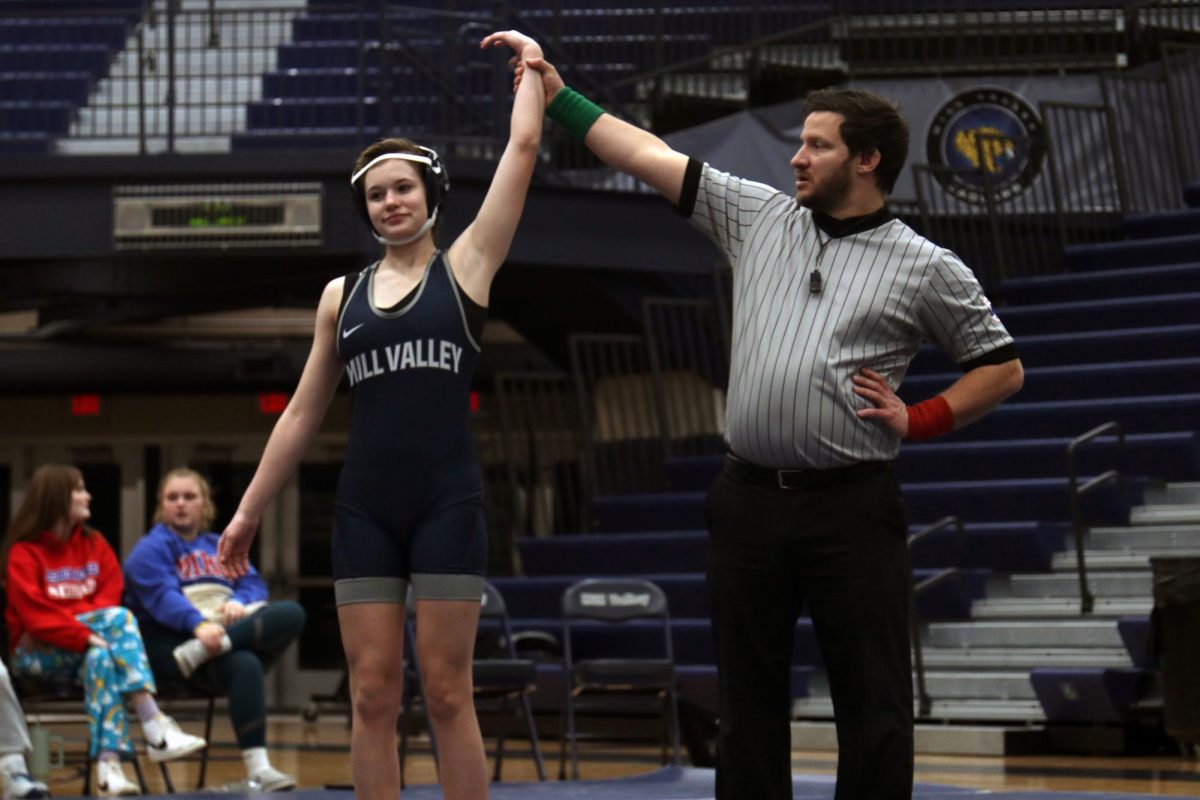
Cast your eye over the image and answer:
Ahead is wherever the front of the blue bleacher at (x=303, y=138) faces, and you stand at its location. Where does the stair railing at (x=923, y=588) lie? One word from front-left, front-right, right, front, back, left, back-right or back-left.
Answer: front-left

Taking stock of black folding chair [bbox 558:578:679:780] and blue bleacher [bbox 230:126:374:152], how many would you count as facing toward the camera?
2

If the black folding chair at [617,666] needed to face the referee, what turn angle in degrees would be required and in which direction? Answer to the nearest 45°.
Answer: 0° — it already faces them

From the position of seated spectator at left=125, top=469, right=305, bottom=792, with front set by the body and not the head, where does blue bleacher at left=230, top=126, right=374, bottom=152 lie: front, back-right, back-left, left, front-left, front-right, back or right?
back-left

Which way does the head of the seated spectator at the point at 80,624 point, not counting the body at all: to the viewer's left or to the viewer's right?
to the viewer's right

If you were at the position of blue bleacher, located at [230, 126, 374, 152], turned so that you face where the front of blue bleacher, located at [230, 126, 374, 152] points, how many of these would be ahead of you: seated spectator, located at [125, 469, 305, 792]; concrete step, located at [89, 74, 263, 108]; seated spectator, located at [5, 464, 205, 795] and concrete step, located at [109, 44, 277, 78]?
2

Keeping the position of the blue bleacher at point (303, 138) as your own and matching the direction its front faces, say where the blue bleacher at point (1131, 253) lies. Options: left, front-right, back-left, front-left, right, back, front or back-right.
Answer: left

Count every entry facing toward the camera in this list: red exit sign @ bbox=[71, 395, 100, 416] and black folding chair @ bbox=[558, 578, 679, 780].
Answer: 2

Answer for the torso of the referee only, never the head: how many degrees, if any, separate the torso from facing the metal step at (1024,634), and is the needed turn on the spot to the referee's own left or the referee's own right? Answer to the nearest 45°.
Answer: approximately 135° to the referee's own right

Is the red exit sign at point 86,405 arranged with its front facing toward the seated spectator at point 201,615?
yes
